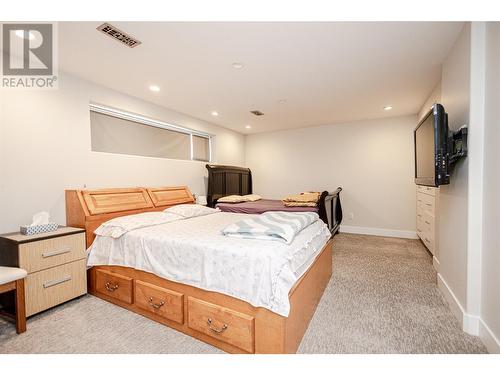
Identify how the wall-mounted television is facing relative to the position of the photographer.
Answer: facing to the left of the viewer

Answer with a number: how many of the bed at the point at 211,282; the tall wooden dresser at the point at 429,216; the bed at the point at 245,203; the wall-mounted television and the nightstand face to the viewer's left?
2

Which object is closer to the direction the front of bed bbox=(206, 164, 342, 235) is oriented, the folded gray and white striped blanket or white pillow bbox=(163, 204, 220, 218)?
the folded gray and white striped blanket

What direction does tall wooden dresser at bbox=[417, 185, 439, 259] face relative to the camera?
to the viewer's left

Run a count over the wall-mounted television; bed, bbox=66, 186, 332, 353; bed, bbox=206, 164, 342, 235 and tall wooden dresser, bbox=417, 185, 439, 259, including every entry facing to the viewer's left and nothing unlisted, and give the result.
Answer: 2

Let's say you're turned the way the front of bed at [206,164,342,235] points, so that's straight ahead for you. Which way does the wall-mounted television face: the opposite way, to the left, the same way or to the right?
the opposite way

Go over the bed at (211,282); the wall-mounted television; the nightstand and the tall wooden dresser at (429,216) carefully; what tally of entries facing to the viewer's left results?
2

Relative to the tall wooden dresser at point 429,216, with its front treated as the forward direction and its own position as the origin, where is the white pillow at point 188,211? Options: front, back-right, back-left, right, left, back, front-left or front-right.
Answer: front-left

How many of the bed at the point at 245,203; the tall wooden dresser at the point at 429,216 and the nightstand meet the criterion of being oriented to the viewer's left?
1

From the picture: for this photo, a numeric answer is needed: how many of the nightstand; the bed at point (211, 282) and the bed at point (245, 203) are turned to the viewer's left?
0

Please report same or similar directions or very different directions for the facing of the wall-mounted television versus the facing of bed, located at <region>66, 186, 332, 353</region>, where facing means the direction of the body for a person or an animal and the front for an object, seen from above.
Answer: very different directions

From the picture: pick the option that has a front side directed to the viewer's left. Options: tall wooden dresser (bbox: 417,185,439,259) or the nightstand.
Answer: the tall wooden dresser

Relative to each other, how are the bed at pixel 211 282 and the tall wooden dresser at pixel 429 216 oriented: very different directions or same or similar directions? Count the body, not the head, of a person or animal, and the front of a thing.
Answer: very different directions

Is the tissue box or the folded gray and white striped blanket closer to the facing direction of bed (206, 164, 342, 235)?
the folded gray and white striped blanket

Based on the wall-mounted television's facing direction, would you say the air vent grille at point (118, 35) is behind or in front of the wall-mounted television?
in front

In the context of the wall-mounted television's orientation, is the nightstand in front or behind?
in front
